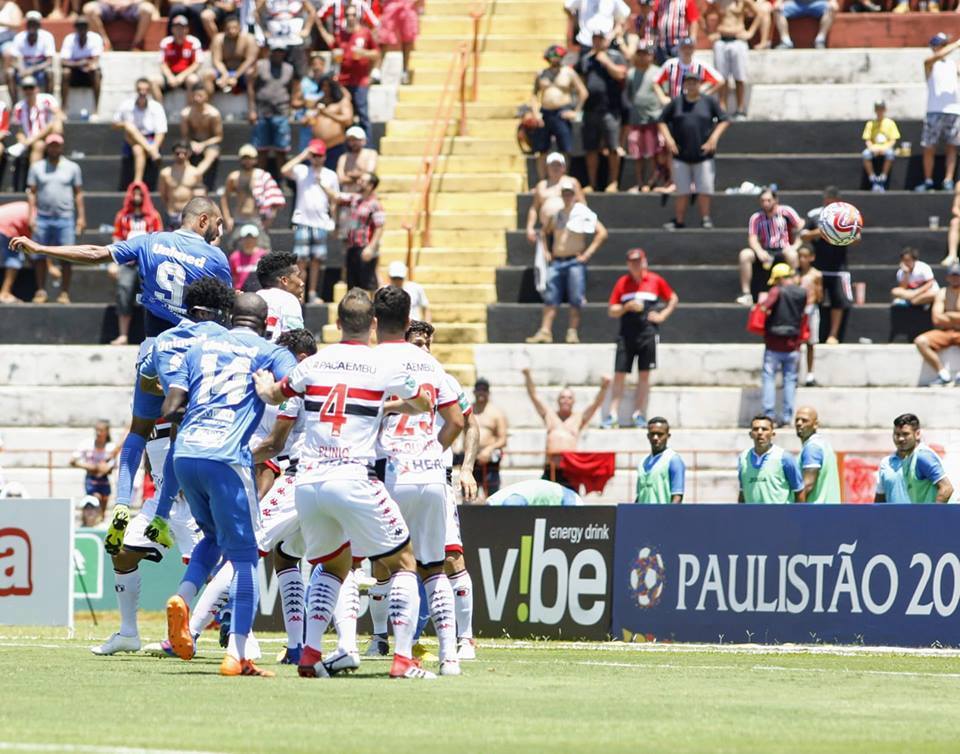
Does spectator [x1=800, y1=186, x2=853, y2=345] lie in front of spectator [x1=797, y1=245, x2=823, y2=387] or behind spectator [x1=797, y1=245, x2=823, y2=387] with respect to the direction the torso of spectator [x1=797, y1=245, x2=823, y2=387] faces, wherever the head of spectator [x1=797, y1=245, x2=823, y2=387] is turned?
behind

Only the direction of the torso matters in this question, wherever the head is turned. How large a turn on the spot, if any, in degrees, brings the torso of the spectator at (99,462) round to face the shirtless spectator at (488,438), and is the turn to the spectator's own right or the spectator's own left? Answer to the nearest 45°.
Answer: approximately 45° to the spectator's own left

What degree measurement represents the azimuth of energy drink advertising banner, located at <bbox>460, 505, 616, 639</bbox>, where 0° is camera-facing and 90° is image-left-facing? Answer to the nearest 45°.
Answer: approximately 0°

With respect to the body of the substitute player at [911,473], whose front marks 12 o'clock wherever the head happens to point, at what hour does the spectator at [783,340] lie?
the spectator at [783,340] is roughly at 4 o'clock from the substitute player at [911,473].

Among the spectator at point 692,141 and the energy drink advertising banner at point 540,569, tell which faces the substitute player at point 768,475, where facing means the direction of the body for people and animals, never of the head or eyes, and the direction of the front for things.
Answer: the spectator at point 692,141

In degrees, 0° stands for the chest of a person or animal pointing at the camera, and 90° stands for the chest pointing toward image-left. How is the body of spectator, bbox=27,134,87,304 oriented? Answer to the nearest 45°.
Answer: approximately 0°

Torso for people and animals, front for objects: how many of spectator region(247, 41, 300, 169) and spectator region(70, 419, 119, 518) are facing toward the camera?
2

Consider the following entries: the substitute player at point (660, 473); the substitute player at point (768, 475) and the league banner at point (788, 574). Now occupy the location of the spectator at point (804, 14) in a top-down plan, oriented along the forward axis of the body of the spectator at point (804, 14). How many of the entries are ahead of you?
3

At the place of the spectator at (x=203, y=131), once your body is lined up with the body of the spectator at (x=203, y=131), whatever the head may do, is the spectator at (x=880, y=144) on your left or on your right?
on your left

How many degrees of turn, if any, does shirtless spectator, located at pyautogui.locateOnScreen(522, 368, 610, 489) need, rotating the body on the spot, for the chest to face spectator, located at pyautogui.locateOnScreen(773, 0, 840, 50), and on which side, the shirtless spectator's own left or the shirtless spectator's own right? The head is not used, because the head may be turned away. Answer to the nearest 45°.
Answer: approximately 135° to the shirtless spectator's own left

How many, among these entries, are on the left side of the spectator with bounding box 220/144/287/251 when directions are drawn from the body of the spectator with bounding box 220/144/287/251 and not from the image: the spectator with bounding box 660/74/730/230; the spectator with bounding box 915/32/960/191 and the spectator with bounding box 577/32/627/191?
3

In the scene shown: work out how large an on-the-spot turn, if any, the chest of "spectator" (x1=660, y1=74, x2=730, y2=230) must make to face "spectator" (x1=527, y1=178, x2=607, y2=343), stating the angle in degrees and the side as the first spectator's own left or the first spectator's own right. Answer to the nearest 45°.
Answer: approximately 45° to the first spectator's own right
